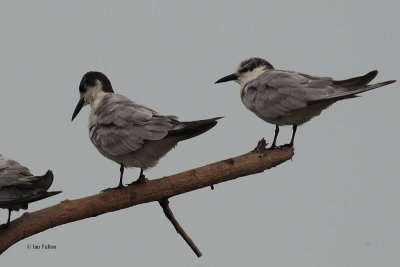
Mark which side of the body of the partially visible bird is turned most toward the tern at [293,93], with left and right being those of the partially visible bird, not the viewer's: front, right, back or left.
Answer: back

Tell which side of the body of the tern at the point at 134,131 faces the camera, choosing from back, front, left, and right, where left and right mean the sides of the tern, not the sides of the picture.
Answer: left

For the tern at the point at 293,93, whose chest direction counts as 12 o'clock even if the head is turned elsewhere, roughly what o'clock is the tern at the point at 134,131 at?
the tern at the point at 134,131 is roughly at 11 o'clock from the tern at the point at 293,93.

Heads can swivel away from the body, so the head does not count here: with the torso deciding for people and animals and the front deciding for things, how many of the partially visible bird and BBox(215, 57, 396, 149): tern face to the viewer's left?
2

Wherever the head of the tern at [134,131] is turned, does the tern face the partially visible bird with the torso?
yes

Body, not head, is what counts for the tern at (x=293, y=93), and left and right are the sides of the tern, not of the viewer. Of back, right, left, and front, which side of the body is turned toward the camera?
left

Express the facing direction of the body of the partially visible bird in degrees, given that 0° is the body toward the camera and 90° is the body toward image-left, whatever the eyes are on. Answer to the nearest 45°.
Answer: approximately 90°
